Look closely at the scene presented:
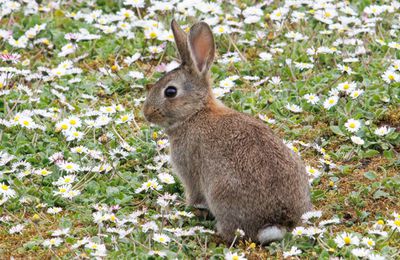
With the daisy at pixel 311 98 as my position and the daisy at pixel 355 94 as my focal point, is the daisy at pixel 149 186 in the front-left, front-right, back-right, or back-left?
back-right

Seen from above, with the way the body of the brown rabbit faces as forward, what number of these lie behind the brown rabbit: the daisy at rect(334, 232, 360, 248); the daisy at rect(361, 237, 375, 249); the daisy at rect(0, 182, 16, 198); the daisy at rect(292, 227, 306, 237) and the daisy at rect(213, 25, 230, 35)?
3

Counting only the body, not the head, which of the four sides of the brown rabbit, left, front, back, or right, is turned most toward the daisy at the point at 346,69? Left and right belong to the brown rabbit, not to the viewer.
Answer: right

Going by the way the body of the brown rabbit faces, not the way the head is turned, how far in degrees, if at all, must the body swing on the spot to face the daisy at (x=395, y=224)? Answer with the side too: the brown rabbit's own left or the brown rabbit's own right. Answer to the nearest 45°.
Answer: approximately 135° to the brown rabbit's own right

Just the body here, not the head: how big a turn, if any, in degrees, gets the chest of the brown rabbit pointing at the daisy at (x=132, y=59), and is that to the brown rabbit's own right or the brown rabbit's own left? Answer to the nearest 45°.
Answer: approximately 45° to the brown rabbit's own right

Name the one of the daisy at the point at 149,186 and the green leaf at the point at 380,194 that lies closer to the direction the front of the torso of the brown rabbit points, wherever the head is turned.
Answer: the daisy

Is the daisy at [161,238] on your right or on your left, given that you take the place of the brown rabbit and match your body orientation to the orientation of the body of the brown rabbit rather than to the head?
on your left

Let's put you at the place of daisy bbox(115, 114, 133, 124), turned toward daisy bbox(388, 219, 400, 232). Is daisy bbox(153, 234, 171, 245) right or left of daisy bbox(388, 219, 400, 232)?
right

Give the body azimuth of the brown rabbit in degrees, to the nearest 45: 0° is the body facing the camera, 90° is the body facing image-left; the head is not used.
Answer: approximately 135°

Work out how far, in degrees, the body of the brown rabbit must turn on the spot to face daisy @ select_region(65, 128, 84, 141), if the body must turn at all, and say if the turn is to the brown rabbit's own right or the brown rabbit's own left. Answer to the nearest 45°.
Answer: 0° — it already faces it

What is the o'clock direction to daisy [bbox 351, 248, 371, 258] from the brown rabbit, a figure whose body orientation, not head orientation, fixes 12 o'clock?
The daisy is roughly at 6 o'clock from the brown rabbit.
